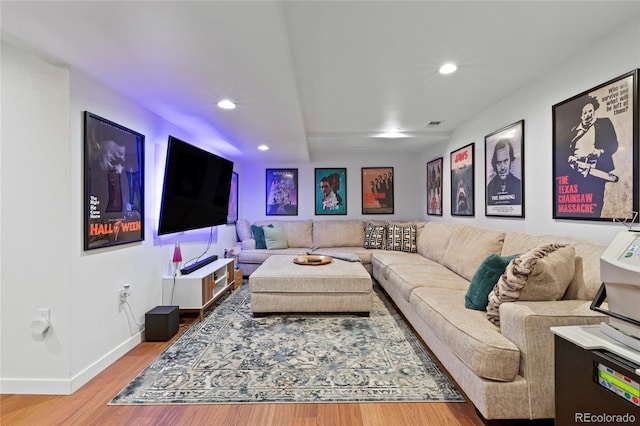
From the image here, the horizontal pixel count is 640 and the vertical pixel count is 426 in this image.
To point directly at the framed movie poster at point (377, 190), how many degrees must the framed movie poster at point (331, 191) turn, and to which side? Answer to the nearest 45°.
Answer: approximately 90° to its left

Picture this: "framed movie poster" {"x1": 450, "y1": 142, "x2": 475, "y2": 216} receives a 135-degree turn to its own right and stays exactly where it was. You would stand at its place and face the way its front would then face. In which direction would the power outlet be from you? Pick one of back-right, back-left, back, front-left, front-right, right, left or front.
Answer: back-left

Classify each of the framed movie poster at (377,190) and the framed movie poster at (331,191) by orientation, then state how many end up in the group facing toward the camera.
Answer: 2

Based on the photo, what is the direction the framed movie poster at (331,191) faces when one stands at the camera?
facing the viewer

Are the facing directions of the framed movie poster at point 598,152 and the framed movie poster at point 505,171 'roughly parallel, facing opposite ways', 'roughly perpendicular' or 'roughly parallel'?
roughly parallel

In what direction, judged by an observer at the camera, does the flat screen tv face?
facing the viewer and to the right of the viewer

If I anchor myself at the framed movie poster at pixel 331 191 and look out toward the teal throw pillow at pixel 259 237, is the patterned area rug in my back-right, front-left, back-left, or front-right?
front-left

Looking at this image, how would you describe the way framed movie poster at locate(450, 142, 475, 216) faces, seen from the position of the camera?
facing the viewer and to the left of the viewer

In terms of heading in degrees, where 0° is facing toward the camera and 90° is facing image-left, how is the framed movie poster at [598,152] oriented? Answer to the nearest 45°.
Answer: approximately 45°

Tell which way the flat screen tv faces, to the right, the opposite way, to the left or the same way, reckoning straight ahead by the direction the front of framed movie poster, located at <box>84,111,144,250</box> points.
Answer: the same way

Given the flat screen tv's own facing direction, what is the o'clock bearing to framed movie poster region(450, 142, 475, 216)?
The framed movie poster is roughly at 11 o'clock from the flat screen tv.

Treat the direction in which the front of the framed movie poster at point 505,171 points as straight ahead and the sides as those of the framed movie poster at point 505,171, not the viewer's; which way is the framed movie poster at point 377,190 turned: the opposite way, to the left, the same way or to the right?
to the left

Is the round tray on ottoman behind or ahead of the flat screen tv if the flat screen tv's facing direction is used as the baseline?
ahead

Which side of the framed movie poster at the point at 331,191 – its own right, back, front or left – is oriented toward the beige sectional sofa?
front

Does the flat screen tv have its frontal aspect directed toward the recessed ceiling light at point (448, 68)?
yes

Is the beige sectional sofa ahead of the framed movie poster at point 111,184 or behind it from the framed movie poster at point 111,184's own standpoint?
ahead

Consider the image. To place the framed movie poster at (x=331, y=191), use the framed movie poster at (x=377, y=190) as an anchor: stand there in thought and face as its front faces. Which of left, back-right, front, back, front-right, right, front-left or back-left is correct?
right

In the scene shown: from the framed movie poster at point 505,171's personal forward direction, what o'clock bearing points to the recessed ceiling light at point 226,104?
The recessed ceiling light is roughly at 12 o'clock from the framed movie poster.
